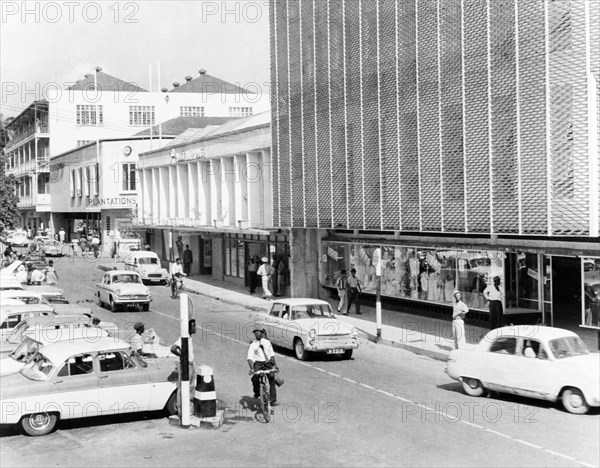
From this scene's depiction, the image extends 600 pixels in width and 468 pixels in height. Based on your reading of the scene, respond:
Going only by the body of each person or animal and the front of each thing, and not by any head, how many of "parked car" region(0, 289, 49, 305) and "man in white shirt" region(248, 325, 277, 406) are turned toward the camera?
1

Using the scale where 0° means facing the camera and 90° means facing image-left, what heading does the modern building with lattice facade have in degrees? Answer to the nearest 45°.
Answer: approximately 45°

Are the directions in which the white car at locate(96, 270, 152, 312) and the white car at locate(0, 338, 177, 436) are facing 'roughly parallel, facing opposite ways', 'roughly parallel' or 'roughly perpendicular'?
roughly perpendicular

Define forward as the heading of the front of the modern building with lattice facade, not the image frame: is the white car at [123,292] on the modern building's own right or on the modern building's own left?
on the modern building's own right
